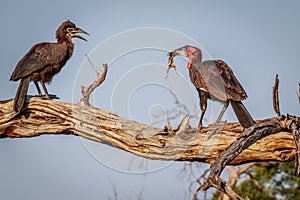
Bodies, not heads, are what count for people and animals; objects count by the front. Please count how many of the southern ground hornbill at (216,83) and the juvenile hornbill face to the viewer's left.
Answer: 1

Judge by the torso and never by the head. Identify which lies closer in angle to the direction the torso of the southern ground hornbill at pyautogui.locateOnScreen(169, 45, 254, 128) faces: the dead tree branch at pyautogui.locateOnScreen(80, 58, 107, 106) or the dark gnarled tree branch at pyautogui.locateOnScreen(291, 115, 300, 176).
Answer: the dead tree branch

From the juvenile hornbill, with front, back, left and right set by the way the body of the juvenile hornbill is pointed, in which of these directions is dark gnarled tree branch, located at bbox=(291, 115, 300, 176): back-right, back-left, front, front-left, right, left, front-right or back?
front-right

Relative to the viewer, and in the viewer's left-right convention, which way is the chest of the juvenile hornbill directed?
facing to the right of the viewer

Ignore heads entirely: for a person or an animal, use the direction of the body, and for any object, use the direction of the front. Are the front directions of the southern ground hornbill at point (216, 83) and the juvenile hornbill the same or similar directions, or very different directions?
very different directions

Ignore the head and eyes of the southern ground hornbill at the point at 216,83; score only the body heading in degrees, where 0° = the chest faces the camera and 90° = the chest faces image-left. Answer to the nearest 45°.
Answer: approximately 90°

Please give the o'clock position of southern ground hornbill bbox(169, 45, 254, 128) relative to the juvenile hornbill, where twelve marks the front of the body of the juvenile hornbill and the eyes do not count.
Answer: The southern ground hornbill is roughly at 1 o'clock from the juvenile hornbill.

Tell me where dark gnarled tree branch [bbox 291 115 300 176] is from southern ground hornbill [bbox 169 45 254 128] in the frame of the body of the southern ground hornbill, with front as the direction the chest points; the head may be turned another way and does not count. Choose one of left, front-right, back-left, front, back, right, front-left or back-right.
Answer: back-left

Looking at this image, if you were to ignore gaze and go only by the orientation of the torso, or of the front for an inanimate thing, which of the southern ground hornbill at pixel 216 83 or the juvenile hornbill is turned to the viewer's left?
the southern ground hornbill
